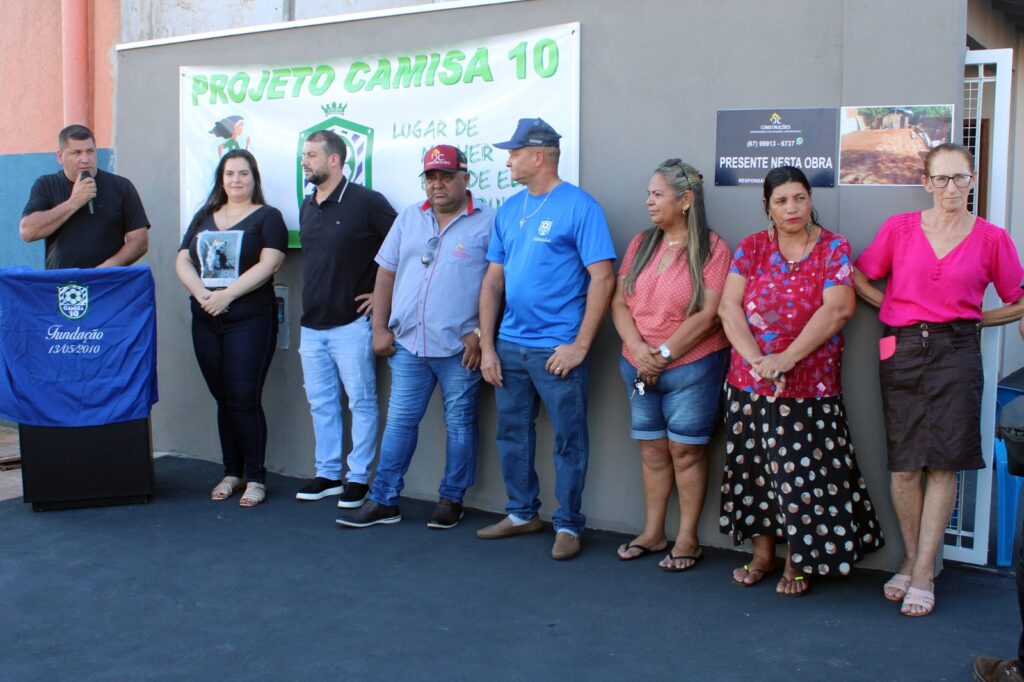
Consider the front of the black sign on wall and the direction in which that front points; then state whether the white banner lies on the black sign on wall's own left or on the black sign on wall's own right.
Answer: on the black sign on wall's own right

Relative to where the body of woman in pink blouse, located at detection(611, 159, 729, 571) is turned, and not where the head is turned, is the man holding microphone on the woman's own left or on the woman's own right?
on the woman's own right

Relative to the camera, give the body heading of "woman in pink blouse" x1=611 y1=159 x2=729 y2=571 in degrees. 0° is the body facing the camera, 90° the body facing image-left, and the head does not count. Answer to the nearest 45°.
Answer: approximately 45°

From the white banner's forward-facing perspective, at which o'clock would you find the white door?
The white door is roughly at 10 o'clock from the white banner.

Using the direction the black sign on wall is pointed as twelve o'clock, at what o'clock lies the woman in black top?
The woman in black top is roughly at 3 o'clock from the black sign on wall.

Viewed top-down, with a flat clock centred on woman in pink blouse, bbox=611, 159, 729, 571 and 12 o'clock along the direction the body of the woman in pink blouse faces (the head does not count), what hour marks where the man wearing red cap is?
The man wearing red cap is roughly at 2 o'clock from the woman in pink blouse.

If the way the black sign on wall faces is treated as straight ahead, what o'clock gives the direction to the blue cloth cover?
The blue cloth cover is roughly at 3 o'clock from the black sign on wall.

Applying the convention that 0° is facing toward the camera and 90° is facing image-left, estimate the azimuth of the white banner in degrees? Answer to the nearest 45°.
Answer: approximately 0°

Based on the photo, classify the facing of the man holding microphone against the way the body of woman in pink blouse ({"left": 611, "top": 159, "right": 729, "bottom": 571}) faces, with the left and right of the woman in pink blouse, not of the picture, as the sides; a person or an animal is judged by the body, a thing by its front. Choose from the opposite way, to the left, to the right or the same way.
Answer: to the left
